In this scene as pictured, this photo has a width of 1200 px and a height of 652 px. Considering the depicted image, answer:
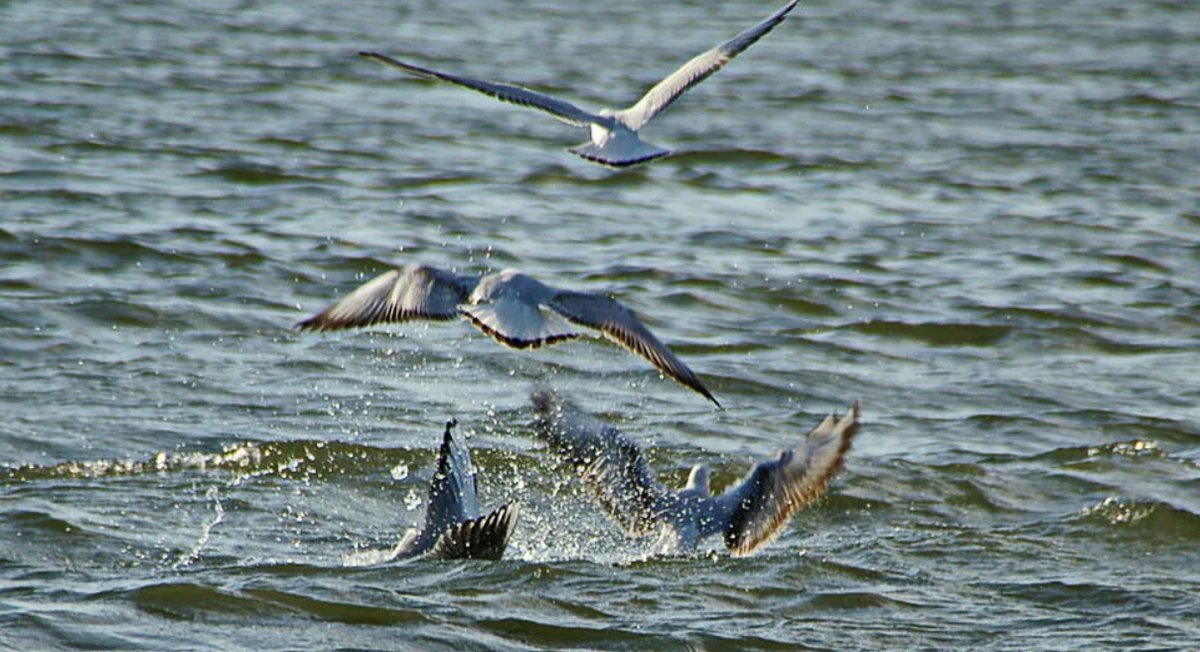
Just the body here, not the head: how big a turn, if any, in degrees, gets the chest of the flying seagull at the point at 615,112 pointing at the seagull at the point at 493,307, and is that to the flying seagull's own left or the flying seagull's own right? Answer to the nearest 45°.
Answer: approximately 135° to the flying seagull's own left

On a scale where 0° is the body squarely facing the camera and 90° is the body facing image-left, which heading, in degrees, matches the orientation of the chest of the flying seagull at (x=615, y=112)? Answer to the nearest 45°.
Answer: approximately 180°

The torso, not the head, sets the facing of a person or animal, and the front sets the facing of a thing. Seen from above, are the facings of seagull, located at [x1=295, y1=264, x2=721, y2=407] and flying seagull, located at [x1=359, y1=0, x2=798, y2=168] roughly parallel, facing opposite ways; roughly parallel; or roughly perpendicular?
roughly parallel

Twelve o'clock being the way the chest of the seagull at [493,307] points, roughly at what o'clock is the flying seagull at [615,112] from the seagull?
The flying seagull is roughly at 1 o'clock from the seagull.

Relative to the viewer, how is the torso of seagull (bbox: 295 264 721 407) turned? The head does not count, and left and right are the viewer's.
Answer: facing away from the viewer
